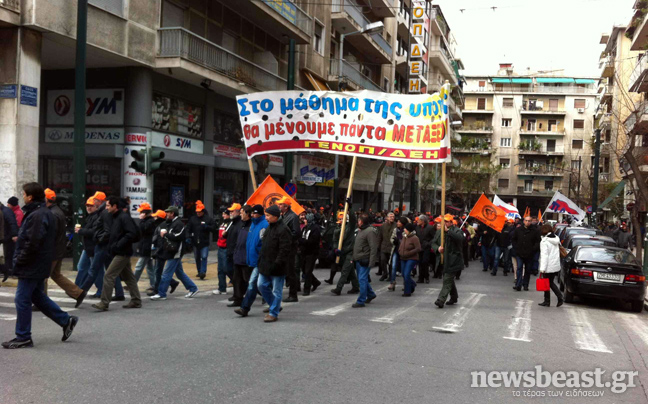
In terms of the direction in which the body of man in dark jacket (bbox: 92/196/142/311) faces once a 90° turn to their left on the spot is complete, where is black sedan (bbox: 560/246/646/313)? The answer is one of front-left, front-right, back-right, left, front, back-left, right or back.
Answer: left

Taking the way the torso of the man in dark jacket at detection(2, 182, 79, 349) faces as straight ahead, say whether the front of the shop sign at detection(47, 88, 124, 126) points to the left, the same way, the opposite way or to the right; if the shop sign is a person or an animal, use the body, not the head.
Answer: to the left

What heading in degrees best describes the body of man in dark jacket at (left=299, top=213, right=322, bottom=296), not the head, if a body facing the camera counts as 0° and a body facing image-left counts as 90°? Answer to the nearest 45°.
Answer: approximately 45°

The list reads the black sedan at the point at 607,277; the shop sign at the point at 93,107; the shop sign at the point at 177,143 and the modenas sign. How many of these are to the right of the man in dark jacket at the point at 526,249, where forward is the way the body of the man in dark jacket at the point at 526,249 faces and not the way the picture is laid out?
3

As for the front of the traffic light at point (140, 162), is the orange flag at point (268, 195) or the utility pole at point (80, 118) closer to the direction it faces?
the utility pole

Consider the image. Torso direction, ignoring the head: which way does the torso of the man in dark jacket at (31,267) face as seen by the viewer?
to the viewer's left

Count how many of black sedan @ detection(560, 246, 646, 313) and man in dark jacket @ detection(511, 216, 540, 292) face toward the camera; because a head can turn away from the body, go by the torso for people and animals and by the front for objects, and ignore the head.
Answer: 1

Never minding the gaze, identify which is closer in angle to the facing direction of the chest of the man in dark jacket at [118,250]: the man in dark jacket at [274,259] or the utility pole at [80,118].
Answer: the utility pole

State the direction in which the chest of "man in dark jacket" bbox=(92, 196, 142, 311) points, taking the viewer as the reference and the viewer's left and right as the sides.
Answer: facing to the left of the viewer

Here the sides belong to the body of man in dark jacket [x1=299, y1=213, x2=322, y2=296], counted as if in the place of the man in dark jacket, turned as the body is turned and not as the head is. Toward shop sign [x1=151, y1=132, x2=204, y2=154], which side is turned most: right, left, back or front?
right

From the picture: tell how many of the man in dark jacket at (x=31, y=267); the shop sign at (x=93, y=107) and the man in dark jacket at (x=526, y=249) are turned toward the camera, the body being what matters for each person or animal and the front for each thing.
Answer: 2
